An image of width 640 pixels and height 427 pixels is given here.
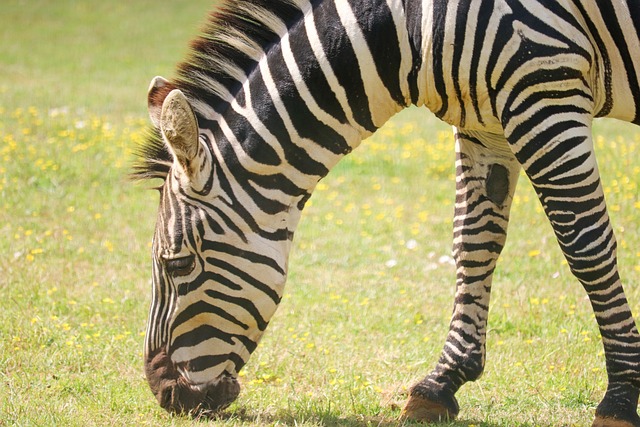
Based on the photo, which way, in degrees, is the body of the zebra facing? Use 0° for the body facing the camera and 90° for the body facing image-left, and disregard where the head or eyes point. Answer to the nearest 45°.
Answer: approximately 90°
